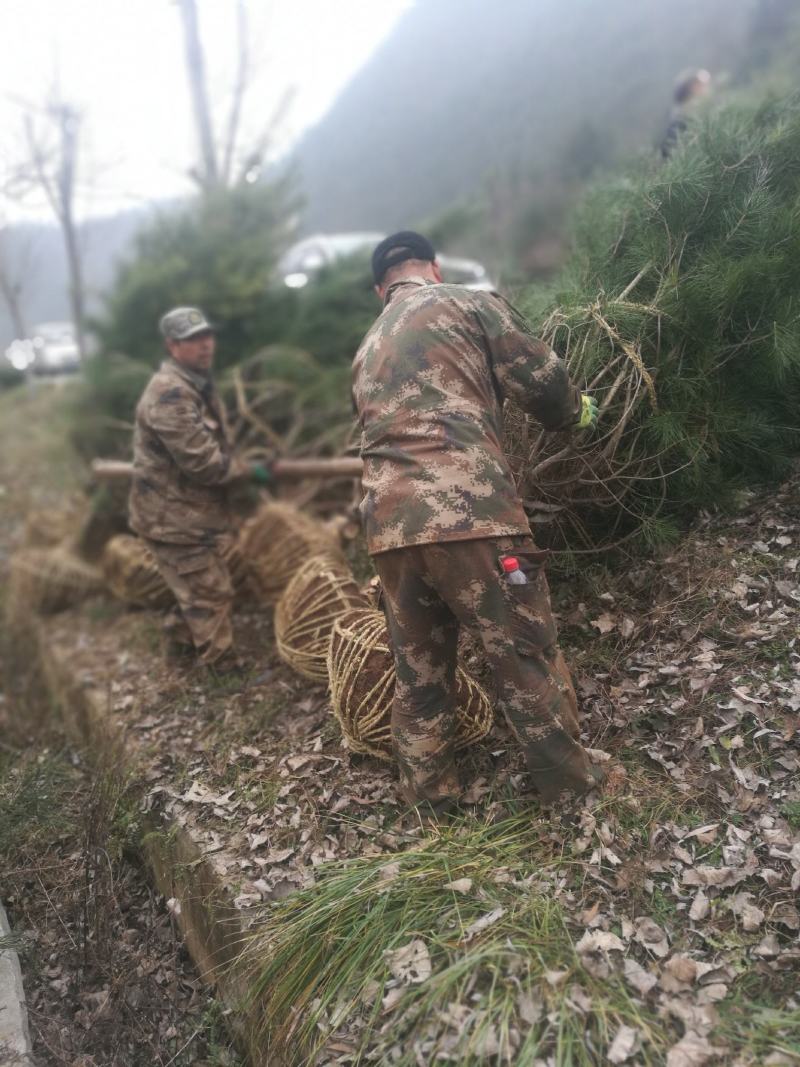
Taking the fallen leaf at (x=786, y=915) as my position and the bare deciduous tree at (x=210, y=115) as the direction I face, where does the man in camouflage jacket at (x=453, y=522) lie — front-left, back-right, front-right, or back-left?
front-left

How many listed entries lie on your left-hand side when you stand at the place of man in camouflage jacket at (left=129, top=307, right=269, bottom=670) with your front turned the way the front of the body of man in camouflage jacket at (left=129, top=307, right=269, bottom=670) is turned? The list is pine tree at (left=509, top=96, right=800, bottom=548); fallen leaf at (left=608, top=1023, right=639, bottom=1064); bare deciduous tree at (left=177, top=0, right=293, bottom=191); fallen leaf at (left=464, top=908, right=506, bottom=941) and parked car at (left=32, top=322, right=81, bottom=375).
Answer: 2

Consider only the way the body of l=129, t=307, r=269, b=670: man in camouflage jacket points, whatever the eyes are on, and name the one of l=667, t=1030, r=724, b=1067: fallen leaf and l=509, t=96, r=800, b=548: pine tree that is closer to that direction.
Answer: the pine tree

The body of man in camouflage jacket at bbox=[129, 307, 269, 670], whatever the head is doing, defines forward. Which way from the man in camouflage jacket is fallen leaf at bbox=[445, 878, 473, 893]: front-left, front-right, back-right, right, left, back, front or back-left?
right

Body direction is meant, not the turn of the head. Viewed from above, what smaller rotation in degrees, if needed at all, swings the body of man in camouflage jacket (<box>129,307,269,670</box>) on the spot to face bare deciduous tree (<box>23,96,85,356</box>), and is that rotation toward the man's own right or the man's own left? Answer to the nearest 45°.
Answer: approximately 90° to the man's own left

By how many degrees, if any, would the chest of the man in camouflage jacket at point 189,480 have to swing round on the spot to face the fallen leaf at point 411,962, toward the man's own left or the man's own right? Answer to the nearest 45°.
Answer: approximately 90° to the man's own right

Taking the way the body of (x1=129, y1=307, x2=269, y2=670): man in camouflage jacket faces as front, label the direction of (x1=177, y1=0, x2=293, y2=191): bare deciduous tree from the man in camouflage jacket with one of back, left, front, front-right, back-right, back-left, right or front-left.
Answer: left

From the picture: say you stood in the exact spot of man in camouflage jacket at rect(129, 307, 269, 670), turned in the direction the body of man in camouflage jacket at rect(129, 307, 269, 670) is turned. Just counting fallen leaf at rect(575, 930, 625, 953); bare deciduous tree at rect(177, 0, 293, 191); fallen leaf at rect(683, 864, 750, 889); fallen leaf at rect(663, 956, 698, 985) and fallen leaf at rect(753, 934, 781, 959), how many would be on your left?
1

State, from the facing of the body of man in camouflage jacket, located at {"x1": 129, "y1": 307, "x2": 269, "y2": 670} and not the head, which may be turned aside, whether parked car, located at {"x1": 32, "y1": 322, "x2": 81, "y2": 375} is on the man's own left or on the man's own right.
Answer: on the man's own left

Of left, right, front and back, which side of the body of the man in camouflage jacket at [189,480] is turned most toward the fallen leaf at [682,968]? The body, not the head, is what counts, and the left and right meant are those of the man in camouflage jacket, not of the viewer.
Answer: right

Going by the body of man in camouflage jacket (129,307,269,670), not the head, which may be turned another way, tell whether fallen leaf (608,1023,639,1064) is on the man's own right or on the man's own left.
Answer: on the man's own right

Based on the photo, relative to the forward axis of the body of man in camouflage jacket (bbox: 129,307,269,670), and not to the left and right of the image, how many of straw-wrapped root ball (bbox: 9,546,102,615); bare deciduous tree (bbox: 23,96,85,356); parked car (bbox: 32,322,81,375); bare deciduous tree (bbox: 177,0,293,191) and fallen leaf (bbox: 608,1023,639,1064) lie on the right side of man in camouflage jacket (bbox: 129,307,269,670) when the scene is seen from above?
1

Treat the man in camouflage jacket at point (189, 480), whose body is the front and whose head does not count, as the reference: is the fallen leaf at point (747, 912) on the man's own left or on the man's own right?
on the man's own right

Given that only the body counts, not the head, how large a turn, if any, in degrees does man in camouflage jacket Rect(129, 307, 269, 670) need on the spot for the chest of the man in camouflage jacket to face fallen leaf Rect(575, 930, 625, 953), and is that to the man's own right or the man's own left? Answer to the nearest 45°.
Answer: approximately 90° to the man's own right

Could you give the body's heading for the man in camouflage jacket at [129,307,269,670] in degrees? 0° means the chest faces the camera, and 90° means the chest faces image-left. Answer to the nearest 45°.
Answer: approximately 270°

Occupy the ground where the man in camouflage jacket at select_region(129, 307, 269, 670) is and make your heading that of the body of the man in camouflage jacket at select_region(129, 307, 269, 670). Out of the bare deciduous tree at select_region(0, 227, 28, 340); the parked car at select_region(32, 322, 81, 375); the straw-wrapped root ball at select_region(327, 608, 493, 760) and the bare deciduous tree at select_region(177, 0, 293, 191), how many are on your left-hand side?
3
